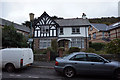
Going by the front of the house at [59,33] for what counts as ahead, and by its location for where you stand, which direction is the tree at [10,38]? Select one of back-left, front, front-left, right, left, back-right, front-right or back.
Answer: front-right

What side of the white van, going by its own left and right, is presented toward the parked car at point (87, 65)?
back

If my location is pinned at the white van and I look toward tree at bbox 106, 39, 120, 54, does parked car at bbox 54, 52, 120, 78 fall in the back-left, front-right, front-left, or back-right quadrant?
front-right

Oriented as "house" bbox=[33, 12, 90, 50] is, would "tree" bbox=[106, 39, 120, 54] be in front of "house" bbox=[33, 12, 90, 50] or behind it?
in front

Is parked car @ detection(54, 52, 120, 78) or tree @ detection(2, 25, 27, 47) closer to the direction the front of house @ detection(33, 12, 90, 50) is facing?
the parked car

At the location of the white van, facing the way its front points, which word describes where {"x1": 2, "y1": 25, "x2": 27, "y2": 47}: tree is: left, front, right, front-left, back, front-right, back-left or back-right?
front-right

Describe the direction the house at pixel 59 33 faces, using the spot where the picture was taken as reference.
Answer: facing the viewer

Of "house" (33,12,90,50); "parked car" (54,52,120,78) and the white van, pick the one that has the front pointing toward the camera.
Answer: the house

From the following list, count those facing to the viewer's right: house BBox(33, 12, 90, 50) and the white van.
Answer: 0

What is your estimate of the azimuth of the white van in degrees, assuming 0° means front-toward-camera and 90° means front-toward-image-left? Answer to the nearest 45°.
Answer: approximately 135°
